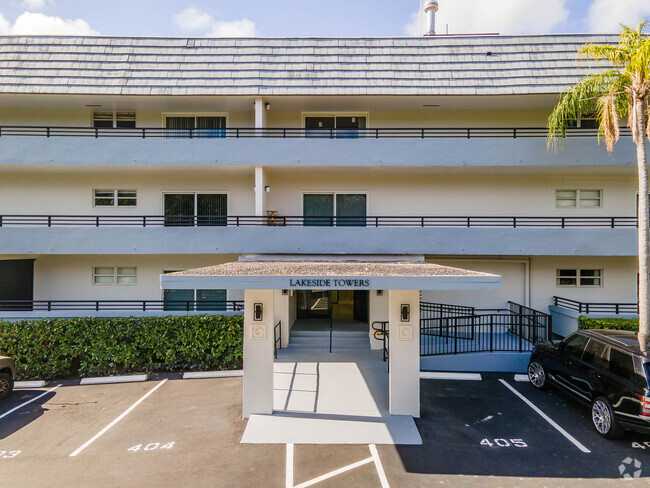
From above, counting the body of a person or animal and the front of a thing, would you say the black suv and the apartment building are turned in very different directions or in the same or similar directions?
very different directions

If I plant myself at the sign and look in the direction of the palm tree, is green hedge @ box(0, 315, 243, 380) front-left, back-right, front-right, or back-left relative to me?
back-left

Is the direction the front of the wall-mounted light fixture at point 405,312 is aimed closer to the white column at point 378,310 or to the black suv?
the black suv

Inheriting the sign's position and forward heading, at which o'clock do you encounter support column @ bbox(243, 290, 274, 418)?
The support column is roughly at 4 o'clock from the sign.

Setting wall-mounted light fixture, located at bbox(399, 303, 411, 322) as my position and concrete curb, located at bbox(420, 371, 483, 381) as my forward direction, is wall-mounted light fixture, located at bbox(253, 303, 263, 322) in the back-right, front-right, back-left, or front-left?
back-left

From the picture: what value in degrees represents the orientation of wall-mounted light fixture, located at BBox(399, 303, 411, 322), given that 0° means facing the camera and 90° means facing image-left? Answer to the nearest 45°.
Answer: approximately 0°

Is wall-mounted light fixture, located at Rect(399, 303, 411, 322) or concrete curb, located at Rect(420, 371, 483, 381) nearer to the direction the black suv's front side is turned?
the concrete curb

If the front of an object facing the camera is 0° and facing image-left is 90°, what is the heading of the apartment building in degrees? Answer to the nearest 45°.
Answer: approximately 0°
